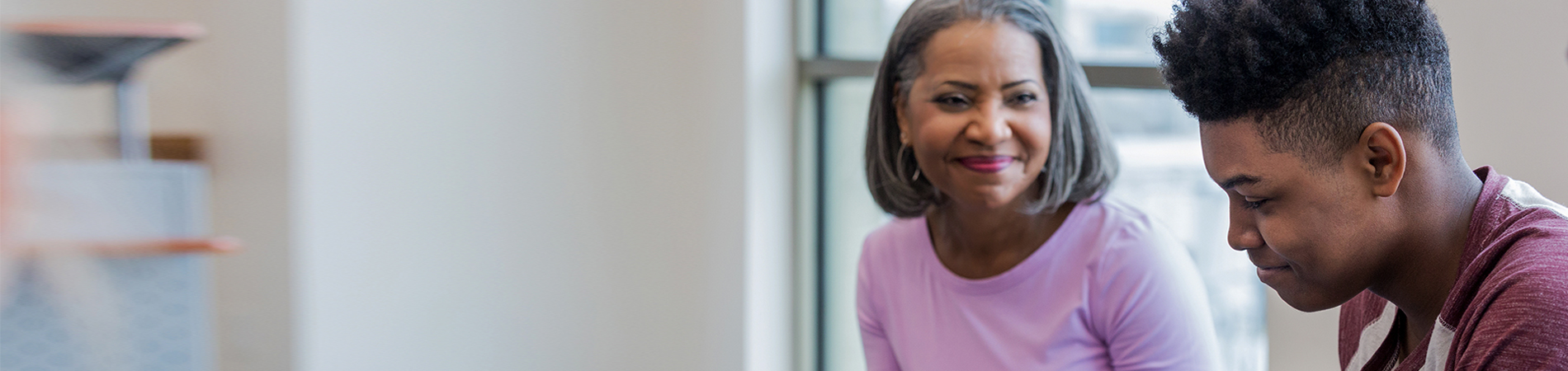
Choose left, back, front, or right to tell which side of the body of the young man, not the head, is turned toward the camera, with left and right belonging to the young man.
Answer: left

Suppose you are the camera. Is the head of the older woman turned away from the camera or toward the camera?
toward the camera

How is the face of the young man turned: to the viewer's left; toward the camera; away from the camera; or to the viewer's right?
to the viewer's left

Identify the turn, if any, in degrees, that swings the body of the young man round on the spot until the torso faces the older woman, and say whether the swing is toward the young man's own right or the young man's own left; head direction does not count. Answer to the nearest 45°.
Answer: approximately 45° to the young man's own right
